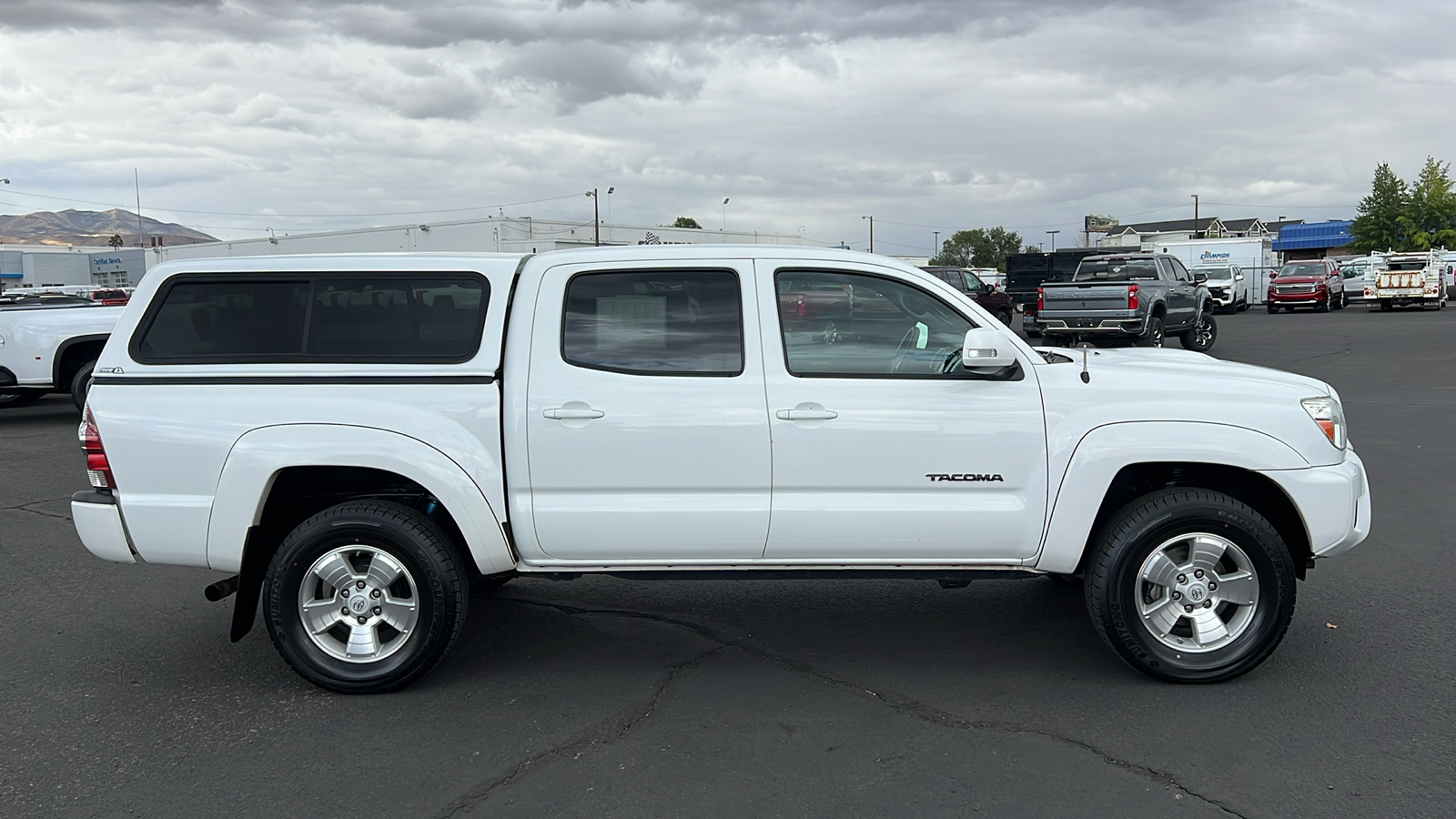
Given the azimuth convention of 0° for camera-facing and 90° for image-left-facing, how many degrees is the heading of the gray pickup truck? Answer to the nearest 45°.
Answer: approximately 225°

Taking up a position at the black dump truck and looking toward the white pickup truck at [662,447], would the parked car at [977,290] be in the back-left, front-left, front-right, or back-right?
front-right

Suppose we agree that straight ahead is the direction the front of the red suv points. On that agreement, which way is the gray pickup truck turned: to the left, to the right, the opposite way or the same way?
the opposite way

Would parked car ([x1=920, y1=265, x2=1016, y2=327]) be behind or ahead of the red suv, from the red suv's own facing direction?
ahead

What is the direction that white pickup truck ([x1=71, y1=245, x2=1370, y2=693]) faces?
to the viewer's right

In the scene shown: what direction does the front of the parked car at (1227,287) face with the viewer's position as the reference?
facing the viewer and to the left of the viewer

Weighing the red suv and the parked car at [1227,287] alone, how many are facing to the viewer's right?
0

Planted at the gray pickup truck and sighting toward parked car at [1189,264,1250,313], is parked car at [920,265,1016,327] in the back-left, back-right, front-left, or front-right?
front-left

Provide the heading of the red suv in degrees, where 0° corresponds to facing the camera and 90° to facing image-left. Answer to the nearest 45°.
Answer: approximately 45°

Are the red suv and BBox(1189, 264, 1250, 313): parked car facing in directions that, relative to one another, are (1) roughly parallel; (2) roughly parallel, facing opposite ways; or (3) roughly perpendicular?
roughly parallel

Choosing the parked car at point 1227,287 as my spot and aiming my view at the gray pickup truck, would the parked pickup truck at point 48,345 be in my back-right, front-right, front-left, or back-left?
front-right

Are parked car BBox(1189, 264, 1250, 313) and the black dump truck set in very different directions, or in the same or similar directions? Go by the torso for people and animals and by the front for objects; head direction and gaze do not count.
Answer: very different directions

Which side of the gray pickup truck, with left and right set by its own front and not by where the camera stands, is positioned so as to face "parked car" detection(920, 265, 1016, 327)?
left
